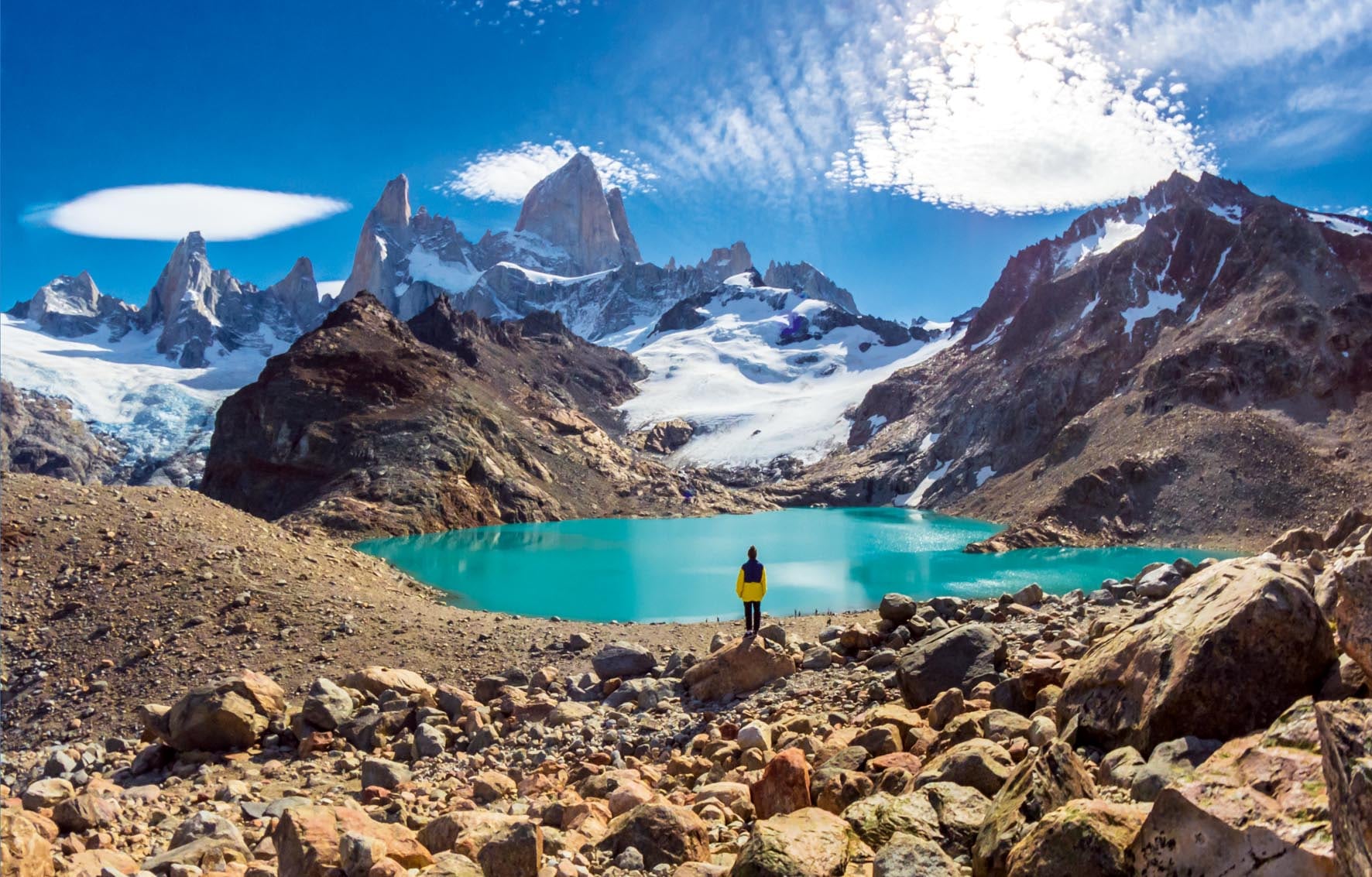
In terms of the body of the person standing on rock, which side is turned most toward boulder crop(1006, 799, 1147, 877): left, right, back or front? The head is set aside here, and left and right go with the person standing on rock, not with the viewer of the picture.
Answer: back

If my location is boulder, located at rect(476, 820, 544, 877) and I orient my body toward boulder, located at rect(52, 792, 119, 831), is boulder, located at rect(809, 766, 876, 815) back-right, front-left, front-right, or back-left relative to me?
back-right

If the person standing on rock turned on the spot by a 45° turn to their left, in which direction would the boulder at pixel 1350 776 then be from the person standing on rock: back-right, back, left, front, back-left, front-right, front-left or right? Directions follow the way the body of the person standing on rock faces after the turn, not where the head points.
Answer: back-left

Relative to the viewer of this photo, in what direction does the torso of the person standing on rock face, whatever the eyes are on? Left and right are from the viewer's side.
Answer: facing away from the viewer

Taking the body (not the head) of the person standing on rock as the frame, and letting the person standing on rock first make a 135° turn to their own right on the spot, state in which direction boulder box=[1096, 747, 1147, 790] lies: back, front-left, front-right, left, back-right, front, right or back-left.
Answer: front-right

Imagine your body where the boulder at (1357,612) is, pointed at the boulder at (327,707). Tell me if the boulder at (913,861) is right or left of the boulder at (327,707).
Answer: left

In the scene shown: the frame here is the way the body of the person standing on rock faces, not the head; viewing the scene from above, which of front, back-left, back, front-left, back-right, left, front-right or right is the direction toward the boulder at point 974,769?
back

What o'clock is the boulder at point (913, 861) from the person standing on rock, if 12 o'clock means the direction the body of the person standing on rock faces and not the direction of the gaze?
The boulder is roughly at 6 o'clock from the person standing on rock.

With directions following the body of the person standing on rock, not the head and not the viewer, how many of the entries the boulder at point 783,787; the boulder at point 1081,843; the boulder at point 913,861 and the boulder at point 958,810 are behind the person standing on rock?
4

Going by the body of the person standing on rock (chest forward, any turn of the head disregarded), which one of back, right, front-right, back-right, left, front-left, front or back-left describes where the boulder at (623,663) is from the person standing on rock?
back-left

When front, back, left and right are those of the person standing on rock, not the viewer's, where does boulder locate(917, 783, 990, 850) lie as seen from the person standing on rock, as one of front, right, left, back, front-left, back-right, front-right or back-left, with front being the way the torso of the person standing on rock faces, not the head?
back

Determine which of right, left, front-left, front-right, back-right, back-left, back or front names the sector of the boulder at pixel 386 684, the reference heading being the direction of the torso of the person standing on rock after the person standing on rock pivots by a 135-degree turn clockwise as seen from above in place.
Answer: right
